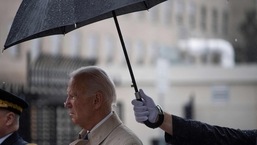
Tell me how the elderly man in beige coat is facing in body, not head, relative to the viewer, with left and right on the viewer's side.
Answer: facing to the left of the viewer

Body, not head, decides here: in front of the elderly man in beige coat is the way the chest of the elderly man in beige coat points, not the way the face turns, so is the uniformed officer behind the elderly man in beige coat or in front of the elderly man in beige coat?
in front

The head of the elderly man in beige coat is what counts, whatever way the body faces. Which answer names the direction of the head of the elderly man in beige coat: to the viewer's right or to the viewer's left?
to the viewer's left

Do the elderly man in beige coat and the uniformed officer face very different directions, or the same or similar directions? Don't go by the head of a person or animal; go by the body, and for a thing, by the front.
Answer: same or similar directions

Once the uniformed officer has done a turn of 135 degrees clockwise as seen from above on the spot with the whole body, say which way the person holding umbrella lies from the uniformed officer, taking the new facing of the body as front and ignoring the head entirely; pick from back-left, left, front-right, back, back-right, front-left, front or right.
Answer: right

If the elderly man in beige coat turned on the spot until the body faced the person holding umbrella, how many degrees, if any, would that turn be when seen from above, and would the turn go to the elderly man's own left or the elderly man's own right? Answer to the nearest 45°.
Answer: approximately 135° to the elderly man's own left

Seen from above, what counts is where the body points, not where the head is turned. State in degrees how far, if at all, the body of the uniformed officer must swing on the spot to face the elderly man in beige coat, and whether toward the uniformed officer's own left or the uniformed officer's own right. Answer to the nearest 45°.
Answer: approximately 135° to the uniformed officer's own left
